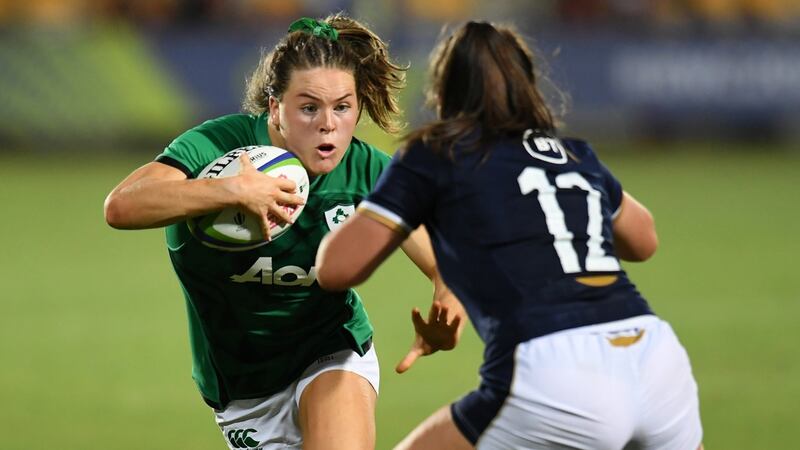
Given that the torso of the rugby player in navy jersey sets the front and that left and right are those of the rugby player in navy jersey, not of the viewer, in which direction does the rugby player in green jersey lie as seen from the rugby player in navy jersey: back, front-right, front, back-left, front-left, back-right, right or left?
front

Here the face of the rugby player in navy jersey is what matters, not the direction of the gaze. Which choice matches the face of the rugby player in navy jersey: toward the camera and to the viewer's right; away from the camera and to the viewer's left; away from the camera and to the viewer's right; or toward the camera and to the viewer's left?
away from the camera and to the viewer's left

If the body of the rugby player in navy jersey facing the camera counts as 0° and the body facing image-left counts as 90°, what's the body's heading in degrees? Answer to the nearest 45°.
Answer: approximately 135°

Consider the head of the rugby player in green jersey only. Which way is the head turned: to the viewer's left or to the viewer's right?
to the viewer's right
